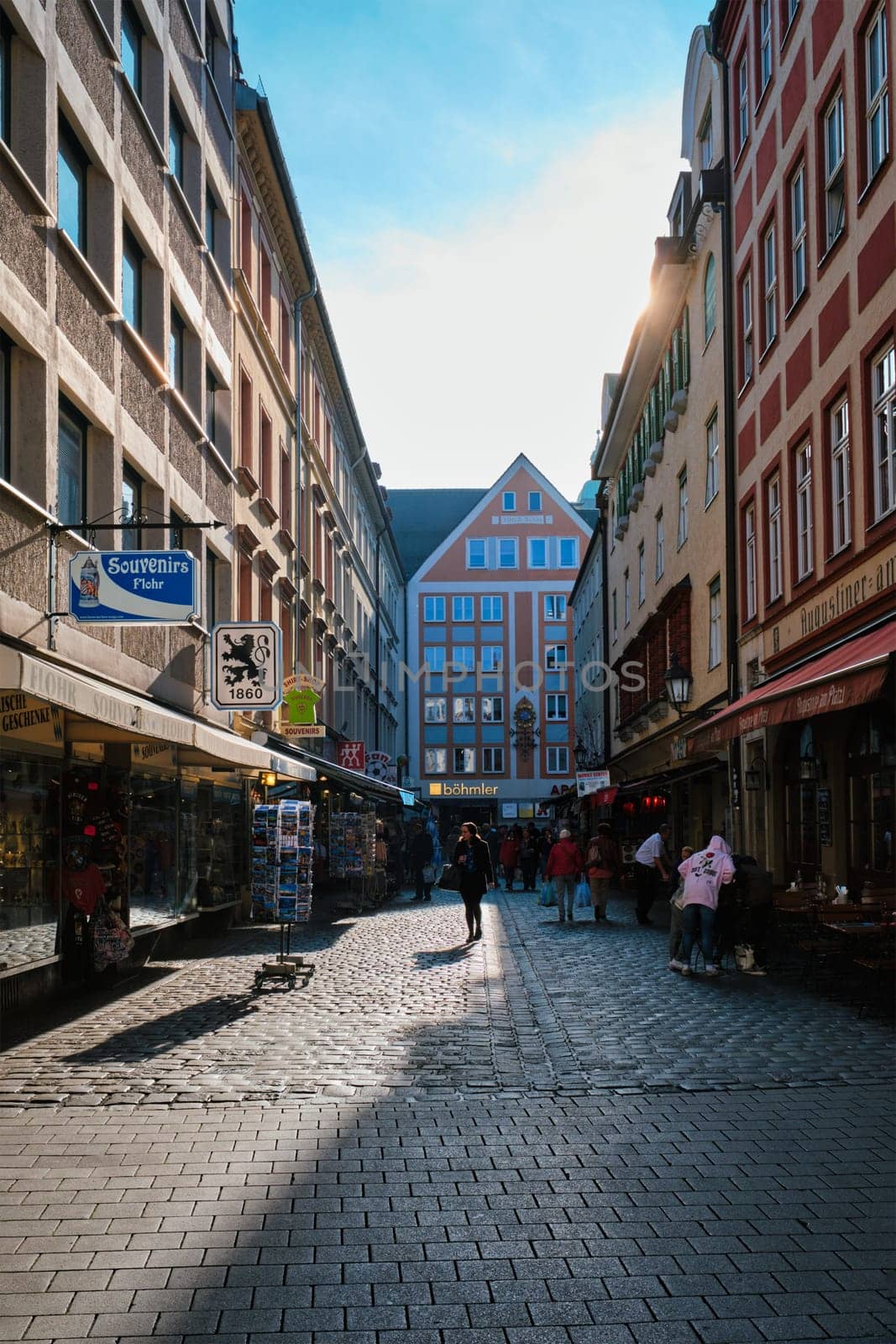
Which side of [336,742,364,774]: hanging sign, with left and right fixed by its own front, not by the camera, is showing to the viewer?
front

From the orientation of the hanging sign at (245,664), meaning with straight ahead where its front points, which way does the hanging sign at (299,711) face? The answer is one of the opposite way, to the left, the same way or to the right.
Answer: the same way

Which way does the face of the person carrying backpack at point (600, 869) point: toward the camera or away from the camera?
away from the camera

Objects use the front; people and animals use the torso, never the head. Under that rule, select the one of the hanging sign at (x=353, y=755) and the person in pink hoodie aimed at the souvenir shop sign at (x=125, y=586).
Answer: the hanging sign

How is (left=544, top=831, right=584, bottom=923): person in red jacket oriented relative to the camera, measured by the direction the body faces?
away from the camera

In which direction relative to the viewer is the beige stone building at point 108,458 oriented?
to the viewer's right

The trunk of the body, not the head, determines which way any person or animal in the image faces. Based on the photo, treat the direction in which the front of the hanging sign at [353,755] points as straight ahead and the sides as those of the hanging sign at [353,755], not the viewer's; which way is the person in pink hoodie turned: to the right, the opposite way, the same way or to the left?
the opposite way

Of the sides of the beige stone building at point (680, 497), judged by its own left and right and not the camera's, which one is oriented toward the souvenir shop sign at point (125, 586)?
left

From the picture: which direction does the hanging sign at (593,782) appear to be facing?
toward the camera

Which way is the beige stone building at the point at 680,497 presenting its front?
to the viewer's left

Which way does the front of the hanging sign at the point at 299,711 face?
toward the camera

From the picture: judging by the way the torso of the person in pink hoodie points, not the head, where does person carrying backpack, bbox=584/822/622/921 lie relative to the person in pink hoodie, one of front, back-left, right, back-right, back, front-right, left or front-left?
front

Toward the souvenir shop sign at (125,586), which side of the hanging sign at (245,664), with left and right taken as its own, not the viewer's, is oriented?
front

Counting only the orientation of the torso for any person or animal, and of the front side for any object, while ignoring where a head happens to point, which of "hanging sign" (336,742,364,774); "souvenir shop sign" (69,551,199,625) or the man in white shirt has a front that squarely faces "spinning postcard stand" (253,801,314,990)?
the hanging sign
